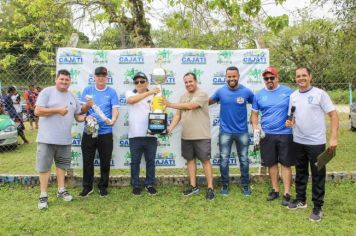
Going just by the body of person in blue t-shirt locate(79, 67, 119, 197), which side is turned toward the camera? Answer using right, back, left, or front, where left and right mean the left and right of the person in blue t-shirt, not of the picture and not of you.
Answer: front

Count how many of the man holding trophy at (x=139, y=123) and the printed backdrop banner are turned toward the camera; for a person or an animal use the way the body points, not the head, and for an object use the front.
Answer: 2

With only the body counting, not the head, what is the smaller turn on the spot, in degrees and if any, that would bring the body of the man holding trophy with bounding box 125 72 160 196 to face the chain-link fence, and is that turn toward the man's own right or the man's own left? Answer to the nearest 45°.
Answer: approximately 135° to the man's own right

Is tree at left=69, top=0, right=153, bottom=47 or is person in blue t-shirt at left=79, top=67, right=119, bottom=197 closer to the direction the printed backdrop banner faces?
the person in blue t-shirt

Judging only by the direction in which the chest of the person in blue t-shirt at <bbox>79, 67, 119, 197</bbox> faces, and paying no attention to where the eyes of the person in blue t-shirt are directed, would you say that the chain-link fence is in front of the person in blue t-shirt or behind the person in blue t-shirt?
behind

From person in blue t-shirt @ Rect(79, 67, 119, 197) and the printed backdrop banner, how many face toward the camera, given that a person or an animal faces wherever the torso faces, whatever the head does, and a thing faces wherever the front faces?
2

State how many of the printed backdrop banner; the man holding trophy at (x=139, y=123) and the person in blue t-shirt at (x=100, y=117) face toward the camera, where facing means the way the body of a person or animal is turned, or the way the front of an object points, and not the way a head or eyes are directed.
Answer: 3

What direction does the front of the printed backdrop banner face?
toward the camera
